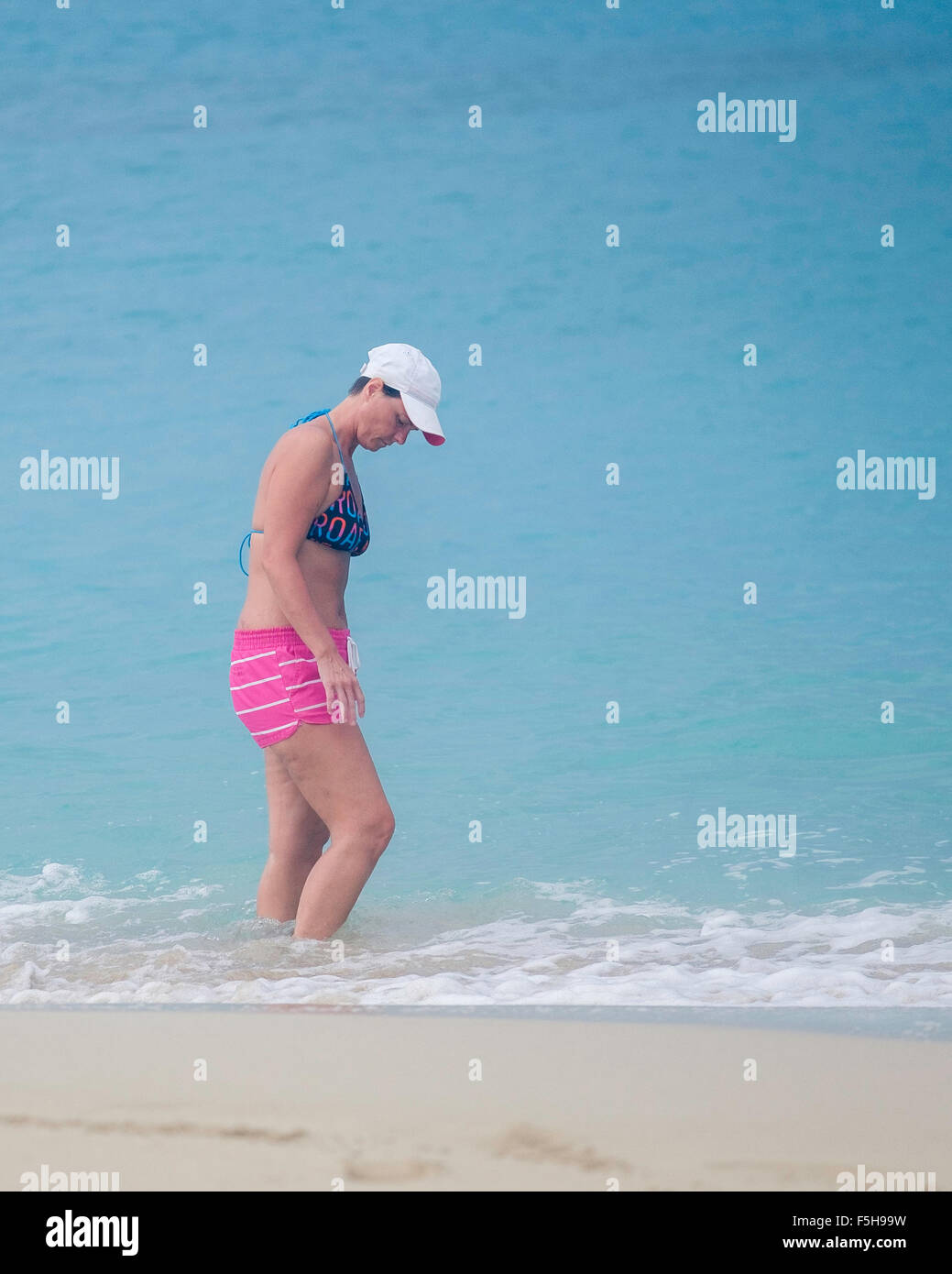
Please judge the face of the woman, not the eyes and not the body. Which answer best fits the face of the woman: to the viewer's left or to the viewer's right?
to the viewer's right

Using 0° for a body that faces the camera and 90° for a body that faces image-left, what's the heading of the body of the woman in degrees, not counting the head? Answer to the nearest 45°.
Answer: approximately 270°
